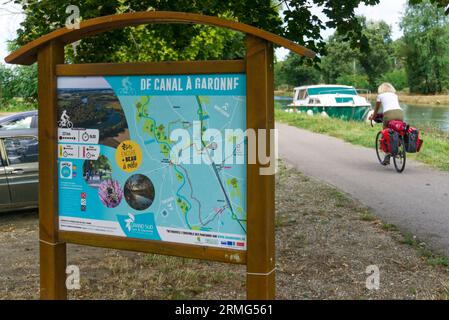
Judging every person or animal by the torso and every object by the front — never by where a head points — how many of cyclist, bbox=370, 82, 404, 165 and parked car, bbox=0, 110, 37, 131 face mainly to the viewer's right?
0

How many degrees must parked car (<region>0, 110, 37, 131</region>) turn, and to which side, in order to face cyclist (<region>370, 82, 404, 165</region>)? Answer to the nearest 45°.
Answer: approximately 180°

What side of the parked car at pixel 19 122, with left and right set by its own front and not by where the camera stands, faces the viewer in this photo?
left

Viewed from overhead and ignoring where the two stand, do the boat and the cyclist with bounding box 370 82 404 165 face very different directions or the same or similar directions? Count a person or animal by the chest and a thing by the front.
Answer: very different directions

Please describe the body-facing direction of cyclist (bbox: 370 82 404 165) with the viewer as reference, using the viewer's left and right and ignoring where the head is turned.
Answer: facing away from the viewer and to the left of the viewer
